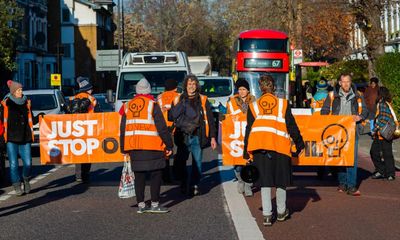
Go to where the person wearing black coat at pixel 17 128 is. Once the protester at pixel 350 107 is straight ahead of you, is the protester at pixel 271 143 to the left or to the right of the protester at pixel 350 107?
right

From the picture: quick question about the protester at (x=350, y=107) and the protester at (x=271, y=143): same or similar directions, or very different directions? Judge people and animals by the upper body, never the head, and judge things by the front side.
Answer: very different directions

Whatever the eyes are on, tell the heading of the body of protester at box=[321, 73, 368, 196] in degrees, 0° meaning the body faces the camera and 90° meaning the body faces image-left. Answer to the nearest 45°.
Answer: approximately 0°

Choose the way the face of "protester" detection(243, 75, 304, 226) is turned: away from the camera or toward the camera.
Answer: away from the camera

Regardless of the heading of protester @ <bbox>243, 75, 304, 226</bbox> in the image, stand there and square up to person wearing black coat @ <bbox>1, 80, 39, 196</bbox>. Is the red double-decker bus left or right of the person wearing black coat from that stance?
right

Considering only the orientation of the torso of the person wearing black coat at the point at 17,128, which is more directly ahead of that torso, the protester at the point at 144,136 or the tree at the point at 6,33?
the protester

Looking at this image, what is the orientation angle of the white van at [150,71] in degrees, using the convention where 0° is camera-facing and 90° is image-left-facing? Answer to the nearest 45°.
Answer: approximately 0°

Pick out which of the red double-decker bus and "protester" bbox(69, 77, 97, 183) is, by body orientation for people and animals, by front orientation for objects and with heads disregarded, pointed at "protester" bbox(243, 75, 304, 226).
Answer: the red double-decker bus
